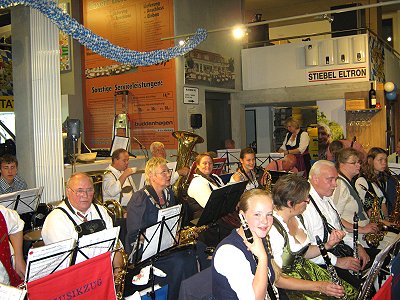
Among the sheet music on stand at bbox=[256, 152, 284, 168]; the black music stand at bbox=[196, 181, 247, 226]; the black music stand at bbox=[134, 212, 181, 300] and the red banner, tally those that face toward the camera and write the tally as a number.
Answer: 1

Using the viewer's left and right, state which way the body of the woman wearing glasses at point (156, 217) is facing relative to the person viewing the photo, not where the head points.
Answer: facing the viewer and to the right of the viewer

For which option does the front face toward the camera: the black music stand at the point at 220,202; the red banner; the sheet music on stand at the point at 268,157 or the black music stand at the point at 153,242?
the red banner

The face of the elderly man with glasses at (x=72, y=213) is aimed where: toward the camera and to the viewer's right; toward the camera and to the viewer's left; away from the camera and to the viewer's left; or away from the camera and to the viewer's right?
toward the camera and to the viewer's right

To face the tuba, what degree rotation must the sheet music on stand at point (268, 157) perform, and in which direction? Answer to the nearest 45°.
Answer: approximately 135° to its left

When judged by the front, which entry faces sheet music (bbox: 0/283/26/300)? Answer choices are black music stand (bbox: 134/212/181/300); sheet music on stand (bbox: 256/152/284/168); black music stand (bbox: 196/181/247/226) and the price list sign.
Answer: the price list sign

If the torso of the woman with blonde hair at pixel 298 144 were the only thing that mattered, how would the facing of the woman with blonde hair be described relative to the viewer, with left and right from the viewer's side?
facing the viewer and to the left of the viewer

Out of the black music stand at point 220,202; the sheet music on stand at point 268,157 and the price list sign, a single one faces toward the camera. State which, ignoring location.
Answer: the price list sign

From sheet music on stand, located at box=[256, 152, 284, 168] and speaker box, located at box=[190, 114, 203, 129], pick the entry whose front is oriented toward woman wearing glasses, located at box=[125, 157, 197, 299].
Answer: the speaker box

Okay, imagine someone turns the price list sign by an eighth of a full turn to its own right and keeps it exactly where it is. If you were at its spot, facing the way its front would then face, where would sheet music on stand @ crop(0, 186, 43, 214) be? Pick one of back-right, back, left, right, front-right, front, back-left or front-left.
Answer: front-left

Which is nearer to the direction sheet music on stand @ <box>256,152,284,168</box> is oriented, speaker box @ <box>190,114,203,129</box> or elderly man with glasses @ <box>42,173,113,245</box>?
the speaker box

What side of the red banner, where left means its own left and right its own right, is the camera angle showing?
front

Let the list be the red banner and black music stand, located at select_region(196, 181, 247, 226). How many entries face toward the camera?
1

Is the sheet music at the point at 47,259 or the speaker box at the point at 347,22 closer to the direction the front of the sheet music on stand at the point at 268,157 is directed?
the speaker box

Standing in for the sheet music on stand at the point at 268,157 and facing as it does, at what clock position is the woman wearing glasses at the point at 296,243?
The woman wearing glasses is roughly at 6 o'clock from the sheet music on stand.

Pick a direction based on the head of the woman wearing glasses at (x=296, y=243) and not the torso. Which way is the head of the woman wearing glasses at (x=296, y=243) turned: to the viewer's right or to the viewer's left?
to the viewer's right

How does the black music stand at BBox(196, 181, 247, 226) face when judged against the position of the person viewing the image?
facing away from the viewer and to the left of the viewer

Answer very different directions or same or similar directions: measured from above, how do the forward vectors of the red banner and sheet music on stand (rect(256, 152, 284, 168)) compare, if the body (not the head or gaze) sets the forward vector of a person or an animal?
very different directions

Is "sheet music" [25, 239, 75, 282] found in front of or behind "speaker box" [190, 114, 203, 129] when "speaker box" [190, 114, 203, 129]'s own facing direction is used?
in front

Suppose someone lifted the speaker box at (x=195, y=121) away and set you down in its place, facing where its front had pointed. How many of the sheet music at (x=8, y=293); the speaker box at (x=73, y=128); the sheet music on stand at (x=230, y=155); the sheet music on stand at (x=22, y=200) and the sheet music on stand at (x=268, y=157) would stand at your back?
0
